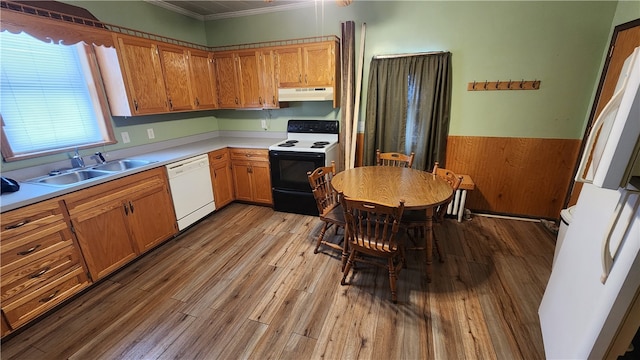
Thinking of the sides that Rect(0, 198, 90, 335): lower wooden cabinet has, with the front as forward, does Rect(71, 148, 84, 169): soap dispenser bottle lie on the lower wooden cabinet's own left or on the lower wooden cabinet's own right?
on the lower wooden cabinet's own left

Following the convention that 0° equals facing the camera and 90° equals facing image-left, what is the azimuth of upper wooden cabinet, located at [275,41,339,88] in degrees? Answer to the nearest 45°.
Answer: approximately 45°

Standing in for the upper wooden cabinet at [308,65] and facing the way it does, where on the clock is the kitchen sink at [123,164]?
The kitchen sink is roughly at 1 o'clock from the upper wooden cabinet.

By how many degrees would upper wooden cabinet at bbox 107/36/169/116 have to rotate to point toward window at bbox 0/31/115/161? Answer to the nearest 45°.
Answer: approximately 135° to its right

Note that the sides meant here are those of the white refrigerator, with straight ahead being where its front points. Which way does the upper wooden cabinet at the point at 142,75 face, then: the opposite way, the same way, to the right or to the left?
the opposite way

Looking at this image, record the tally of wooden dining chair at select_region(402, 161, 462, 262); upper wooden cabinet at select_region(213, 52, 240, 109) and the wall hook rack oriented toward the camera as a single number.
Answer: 2
